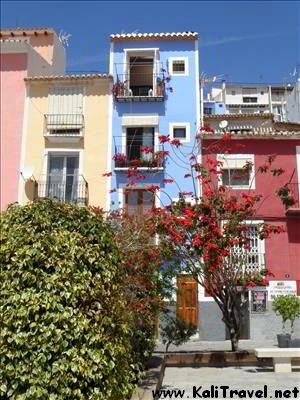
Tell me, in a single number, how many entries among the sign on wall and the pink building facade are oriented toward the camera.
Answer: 2

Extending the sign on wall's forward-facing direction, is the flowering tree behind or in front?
in front

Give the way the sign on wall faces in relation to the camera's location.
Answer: facing the viewer

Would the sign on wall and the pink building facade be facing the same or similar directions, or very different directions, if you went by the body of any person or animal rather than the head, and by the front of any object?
same or similar directions

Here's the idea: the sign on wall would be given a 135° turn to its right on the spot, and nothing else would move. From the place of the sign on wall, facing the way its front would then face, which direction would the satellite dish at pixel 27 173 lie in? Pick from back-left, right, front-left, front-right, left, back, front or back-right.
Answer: front-left

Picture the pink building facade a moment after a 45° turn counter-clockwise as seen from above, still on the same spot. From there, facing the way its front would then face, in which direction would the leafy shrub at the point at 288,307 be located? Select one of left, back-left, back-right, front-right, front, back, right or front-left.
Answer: front

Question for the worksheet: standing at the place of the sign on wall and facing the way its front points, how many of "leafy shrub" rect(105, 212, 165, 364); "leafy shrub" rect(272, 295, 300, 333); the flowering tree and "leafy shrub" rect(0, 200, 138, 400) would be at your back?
0

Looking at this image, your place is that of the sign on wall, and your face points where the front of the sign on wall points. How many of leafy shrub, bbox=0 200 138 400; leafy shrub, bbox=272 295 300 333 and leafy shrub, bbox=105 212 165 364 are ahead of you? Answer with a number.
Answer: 3

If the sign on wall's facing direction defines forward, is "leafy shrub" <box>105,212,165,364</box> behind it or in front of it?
in front

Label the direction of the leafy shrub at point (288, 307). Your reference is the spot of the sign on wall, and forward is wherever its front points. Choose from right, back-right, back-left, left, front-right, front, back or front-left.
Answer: front

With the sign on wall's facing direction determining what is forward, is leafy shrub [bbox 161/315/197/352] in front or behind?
in front

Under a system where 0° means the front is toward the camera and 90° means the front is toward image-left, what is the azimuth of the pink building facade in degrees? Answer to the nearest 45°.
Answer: approximately 0°

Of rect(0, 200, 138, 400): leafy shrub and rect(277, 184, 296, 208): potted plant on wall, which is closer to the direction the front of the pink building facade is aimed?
the leafy shrub

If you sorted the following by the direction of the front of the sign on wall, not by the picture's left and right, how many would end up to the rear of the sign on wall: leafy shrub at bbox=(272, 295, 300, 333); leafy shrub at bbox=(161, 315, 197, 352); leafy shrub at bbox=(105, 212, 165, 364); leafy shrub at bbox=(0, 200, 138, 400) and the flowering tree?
0

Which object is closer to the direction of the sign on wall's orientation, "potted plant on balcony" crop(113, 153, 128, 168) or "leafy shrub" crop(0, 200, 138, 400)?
the leafy shrub
